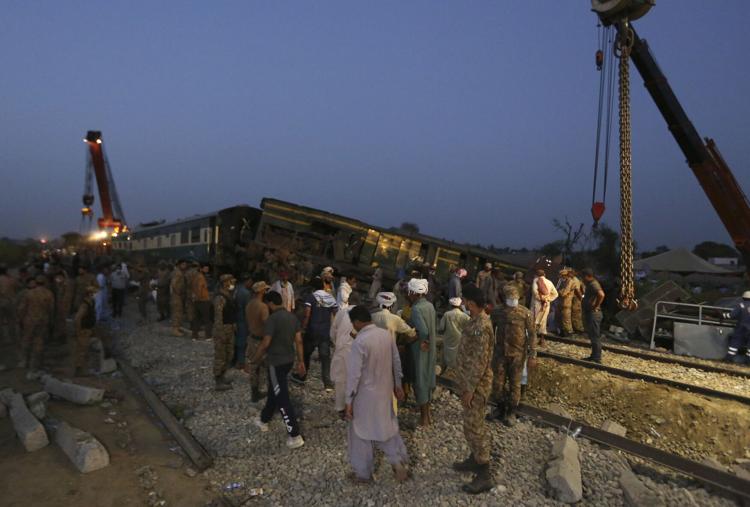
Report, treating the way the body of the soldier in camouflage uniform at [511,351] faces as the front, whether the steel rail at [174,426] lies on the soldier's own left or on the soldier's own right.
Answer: on the soldier's own right

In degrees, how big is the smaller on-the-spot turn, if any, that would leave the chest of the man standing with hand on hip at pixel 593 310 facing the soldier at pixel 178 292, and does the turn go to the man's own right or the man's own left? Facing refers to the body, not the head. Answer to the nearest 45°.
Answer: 0° — they already face them

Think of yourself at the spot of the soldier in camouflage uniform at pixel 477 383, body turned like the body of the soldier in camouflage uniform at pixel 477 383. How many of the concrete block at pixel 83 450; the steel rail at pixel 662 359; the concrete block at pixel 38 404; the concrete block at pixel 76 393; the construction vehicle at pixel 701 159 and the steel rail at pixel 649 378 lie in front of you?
3

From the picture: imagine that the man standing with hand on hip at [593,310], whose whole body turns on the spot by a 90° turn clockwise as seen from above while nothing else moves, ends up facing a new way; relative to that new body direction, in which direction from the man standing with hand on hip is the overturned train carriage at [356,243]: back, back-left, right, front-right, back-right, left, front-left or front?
front-left

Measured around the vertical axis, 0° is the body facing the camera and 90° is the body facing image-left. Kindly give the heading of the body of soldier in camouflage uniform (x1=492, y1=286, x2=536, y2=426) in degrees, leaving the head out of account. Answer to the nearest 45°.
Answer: approximately 0°

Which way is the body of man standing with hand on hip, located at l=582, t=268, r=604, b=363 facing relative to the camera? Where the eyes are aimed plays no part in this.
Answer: to the viewer's left

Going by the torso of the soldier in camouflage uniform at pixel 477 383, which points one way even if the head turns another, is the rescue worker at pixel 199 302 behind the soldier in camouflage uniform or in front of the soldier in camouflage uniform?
in front

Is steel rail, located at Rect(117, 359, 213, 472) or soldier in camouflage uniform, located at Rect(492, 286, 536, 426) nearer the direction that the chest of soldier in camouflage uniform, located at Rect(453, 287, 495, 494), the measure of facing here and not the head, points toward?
the steel rail

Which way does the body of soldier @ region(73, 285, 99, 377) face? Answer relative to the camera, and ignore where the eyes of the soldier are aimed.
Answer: to the viewer's right

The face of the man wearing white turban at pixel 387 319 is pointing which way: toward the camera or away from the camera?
away from the camera
